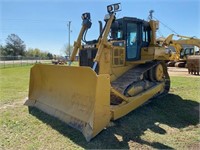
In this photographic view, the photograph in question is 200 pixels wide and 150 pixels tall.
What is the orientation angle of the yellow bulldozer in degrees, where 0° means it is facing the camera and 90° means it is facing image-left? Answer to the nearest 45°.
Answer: approximately 45°

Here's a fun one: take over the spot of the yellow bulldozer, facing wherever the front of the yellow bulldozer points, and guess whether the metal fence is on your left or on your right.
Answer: on your right
